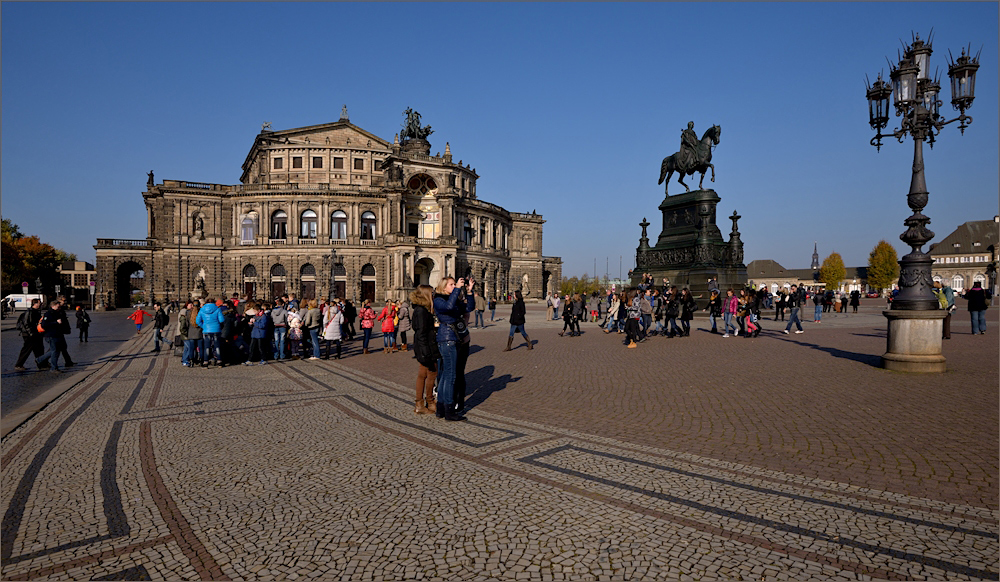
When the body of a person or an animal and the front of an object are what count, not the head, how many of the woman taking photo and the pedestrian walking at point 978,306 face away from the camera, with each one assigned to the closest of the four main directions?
1

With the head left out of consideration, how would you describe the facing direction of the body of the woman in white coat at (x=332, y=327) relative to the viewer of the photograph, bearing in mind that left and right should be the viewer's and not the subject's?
facing away from the viewer

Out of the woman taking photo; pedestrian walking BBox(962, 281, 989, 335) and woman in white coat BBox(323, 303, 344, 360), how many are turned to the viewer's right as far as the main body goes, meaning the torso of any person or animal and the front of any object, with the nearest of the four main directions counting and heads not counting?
1

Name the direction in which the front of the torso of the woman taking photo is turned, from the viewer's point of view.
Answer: to the viewer's right

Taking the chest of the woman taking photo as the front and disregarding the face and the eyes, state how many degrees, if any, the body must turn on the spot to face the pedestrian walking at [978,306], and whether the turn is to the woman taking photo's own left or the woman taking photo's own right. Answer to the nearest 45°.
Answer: approximately 45° to the woman taking photo's own left

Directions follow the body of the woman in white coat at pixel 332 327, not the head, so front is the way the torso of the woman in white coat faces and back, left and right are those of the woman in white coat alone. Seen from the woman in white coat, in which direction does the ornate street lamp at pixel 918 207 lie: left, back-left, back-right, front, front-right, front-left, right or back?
back-right

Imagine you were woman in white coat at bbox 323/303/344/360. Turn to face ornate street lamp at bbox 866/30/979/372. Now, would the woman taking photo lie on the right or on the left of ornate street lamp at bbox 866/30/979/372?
right
